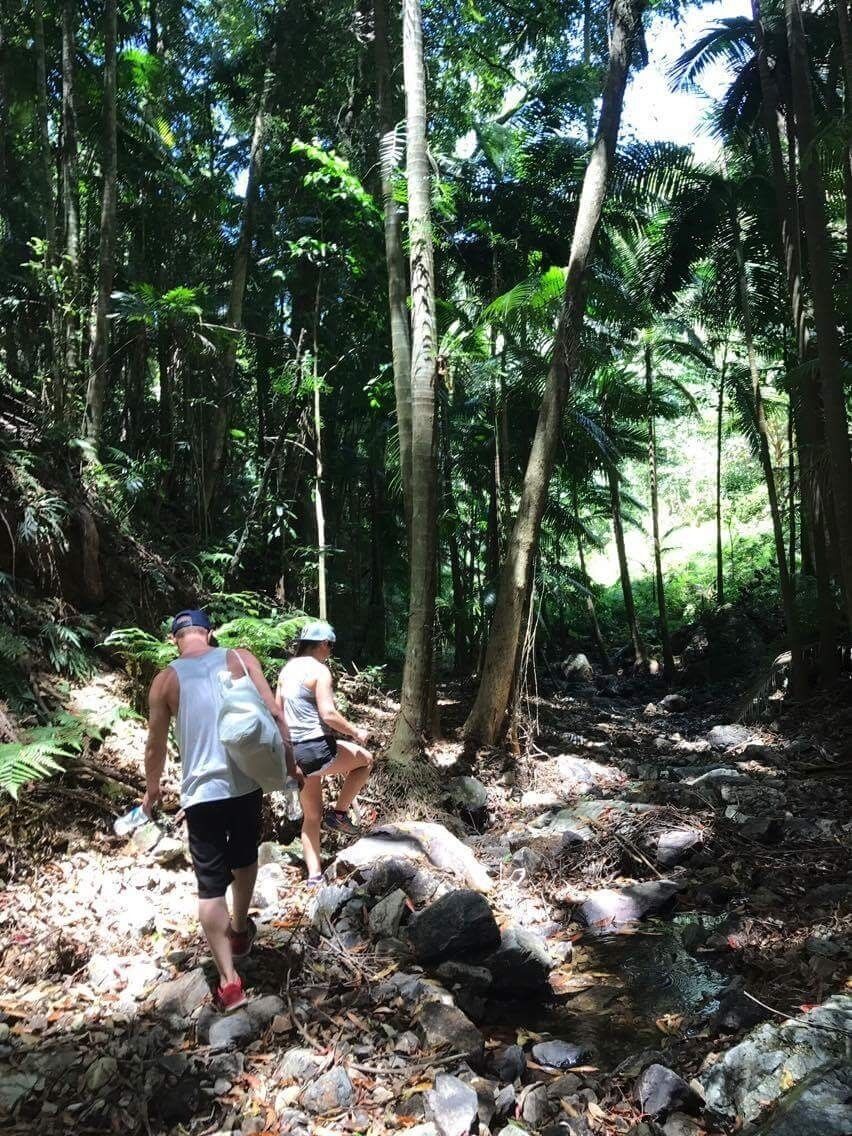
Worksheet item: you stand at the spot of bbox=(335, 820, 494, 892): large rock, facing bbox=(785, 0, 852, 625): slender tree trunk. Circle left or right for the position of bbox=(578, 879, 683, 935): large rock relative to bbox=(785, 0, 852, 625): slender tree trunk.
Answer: right

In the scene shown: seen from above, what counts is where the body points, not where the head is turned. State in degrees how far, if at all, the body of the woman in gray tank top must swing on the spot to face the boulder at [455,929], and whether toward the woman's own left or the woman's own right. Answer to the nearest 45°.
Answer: approximately 90° to the woman's own right

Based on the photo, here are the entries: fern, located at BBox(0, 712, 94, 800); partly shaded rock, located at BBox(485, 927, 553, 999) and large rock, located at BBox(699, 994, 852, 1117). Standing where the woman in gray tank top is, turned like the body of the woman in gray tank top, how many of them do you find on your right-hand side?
2

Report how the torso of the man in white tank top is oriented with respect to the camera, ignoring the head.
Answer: away from the camera

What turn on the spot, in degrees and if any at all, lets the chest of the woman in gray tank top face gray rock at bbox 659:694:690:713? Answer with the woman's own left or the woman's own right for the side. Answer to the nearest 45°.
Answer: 0° — they already face it

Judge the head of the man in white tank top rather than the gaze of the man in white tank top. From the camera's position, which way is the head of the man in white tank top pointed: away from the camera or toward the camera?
away from the camera

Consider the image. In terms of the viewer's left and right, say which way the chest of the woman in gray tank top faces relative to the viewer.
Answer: facing away from the viewer and to the right of the viewer
